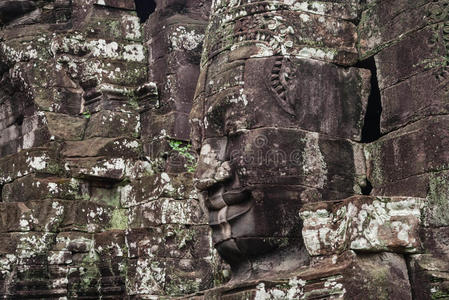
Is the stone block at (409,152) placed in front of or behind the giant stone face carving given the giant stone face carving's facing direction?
behind

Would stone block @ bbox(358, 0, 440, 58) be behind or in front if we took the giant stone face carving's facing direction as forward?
behind

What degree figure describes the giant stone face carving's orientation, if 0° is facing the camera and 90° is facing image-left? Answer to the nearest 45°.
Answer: approximately 90°
